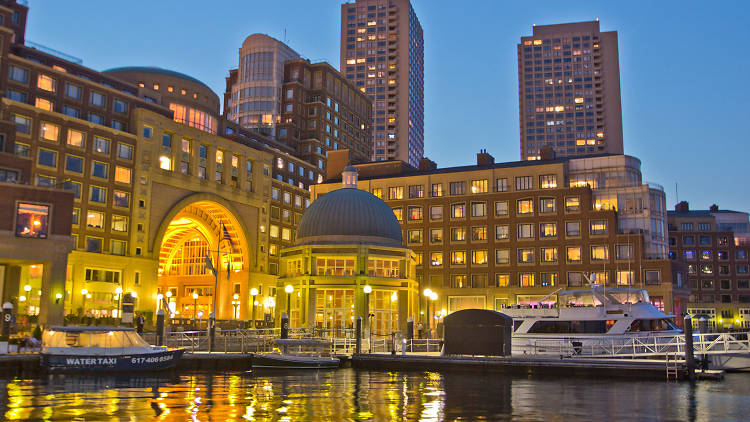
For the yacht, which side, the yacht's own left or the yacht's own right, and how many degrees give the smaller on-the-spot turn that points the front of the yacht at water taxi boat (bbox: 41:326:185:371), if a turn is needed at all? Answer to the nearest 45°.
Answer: approximately 135° to the yacht's own right

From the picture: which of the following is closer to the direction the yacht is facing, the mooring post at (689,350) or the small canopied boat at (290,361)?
the mooring post

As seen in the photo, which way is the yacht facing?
to the viewer's right
